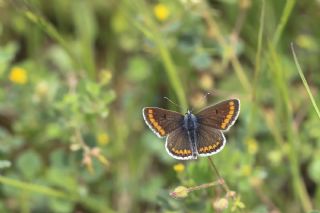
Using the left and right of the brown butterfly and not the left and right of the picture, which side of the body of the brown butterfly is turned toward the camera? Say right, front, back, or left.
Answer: back

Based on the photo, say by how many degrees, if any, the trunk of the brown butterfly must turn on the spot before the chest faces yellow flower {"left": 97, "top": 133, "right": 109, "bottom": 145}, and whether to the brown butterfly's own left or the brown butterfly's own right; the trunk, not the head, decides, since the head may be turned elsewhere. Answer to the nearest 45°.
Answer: approximately 45° to the brown butterfly's own left

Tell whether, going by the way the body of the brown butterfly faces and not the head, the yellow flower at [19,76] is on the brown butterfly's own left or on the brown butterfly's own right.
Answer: on the brown butterfly's own left

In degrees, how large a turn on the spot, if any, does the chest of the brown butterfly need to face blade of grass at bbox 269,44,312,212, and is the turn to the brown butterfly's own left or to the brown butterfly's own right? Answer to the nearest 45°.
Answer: approximately 45° to the brown butterfly's own right
